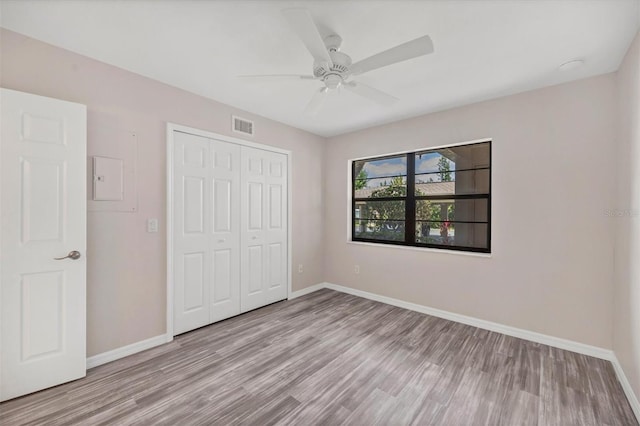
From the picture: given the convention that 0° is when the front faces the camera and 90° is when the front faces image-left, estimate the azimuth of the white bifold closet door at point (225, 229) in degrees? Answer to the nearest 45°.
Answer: approximately 315°

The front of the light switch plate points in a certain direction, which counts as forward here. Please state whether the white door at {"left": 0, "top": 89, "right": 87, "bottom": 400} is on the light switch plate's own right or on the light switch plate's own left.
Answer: on the light switch plate's own right

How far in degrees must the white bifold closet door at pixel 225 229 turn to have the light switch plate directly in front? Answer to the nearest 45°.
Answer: approximately 90° to its right

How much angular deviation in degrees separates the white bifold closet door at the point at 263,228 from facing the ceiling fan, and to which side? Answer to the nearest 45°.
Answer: approximately 45° to its right

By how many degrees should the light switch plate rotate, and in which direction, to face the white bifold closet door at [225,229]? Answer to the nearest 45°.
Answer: approximately 90° to its left

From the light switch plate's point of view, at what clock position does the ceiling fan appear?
The ceiling fan is roughly at 11 o'clock from the light switch plate.

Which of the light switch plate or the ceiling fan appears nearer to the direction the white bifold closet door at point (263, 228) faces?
the ceiling fan
